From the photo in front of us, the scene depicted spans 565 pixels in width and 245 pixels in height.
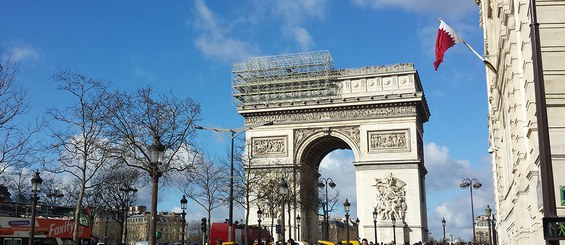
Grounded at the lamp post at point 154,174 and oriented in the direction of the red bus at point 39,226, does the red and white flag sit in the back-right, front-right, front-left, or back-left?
back-right

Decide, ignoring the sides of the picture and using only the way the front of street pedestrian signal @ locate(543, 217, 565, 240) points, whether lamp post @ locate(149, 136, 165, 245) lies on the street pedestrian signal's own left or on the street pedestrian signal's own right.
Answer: on the street pedestrian signal's own right
